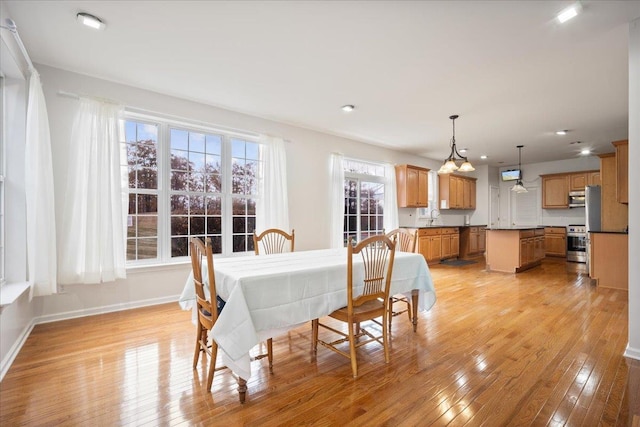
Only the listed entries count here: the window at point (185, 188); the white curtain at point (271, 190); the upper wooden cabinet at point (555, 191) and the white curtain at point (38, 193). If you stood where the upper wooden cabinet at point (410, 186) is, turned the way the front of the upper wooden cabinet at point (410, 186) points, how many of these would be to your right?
3

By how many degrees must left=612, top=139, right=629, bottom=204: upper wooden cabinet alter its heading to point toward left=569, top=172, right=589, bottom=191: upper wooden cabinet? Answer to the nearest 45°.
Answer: approximately 90° to its right

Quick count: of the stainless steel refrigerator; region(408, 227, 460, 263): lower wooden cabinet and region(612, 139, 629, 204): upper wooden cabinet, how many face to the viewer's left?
2

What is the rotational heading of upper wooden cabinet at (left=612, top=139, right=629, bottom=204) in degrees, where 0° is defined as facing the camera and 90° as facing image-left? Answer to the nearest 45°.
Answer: approximately 90°

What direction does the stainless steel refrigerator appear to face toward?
to the viewer's left

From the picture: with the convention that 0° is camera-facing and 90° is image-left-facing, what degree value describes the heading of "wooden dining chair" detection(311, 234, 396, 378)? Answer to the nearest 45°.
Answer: approximately 135°

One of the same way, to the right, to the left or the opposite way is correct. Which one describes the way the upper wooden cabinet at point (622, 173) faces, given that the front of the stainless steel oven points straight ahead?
to the right

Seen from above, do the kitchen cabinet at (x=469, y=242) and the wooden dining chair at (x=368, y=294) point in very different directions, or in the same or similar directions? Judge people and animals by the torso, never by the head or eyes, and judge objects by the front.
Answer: very different directions

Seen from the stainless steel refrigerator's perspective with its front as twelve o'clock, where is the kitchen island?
The kitchen island is roughly at 11 o'clock from the stainless steel refrigerator.
